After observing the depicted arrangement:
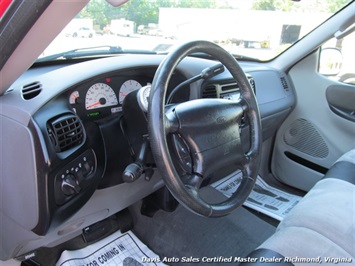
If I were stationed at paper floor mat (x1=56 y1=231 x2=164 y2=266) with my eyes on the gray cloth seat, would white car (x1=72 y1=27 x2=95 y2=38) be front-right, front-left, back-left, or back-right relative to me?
back-left

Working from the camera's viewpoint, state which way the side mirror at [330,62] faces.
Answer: facing the viewer

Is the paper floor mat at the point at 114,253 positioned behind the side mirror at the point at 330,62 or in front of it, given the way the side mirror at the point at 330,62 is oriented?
in front

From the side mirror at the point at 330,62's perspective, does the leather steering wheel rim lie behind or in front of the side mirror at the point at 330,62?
in front

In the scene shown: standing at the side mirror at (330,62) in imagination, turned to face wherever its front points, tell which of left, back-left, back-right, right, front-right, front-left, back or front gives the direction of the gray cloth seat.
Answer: front

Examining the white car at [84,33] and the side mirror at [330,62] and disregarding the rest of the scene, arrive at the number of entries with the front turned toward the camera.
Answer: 1
